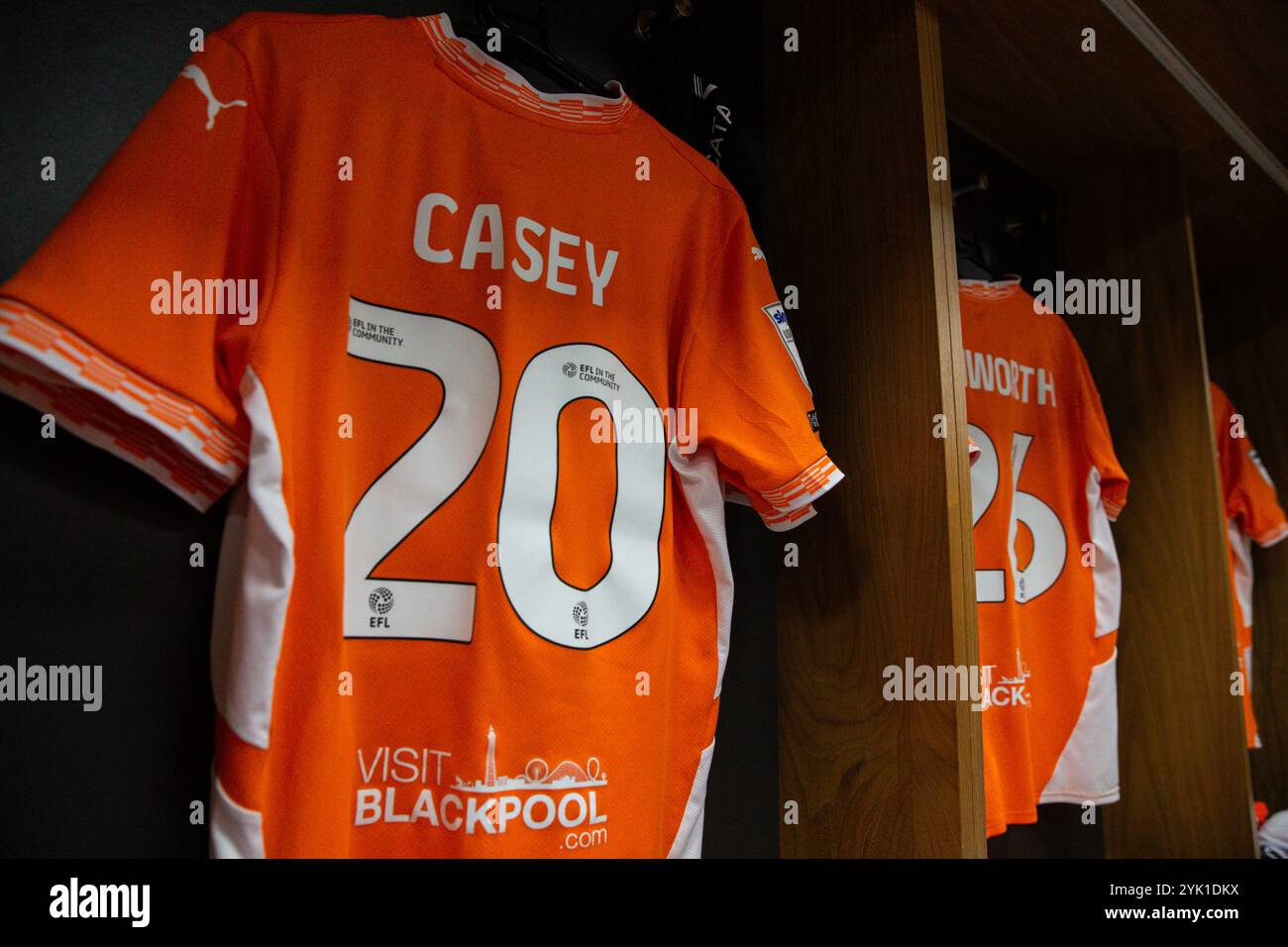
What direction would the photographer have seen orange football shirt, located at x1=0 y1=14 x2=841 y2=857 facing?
facing away from the viewer and to the left of the viewer

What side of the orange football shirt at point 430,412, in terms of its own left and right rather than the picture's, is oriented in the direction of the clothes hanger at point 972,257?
right

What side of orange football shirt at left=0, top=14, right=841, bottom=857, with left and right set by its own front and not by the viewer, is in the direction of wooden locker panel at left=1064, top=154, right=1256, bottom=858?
right
